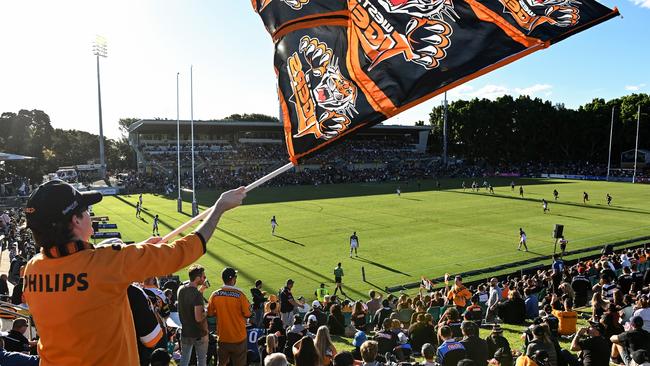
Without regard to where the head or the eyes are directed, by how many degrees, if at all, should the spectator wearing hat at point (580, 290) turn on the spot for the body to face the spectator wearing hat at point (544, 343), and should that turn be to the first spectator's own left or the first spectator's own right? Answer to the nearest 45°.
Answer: approximately 180°

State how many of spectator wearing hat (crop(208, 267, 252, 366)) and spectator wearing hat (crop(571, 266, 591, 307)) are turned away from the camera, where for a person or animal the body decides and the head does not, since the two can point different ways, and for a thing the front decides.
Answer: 2

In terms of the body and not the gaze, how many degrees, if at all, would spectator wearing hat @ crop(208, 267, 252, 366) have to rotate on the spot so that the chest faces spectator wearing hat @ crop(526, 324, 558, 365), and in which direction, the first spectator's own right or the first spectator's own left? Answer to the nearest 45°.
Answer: approximately 90° to the first spectator's own right

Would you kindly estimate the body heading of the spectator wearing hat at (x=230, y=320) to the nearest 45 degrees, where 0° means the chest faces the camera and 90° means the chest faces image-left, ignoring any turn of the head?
approximately 180°

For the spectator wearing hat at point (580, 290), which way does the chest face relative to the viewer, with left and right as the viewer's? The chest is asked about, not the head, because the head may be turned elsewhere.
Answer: facing away from the viewer

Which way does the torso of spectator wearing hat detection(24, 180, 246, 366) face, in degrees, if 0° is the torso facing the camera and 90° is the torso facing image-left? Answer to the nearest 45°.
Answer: approximately 225°

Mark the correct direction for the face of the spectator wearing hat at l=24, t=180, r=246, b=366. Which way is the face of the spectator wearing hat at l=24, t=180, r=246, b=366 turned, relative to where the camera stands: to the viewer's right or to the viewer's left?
to the viewer's right
